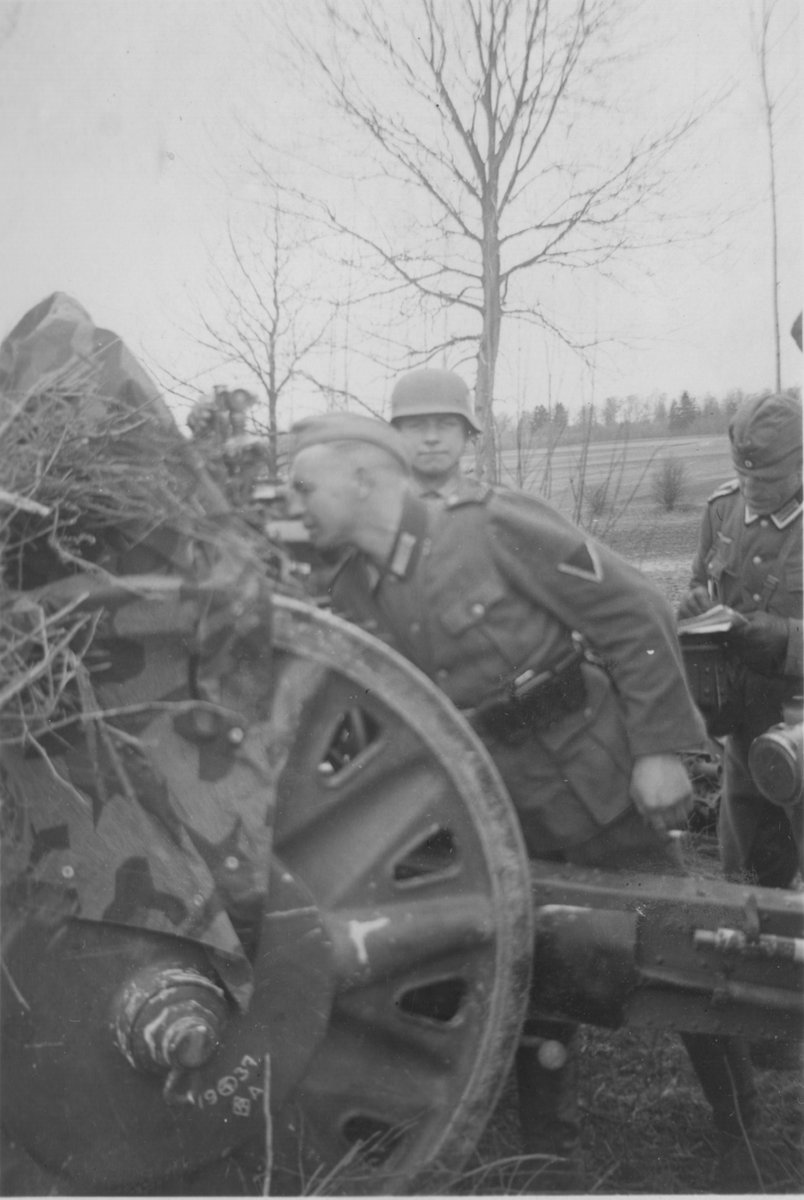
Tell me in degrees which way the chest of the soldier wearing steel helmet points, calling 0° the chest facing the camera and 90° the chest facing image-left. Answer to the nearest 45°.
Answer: approximately 0°

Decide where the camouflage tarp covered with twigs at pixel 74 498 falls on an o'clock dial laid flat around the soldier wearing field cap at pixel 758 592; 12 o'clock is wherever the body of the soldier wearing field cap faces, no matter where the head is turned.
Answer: The camouflage tarp covered with twigs is roughly at 1 o'clock from the soldier wearing field cap.

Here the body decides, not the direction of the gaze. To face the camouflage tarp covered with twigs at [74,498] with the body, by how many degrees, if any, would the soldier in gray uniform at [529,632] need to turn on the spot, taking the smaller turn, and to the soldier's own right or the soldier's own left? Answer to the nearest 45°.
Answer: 0° — they already face it

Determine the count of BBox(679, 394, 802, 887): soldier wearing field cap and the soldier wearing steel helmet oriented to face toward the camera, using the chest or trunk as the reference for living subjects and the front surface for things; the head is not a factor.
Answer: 2

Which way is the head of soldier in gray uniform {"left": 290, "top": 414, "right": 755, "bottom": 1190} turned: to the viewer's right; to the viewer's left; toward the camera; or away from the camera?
to the viewer's left
